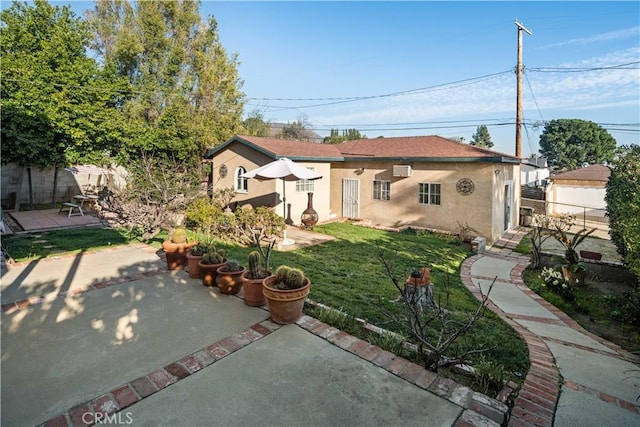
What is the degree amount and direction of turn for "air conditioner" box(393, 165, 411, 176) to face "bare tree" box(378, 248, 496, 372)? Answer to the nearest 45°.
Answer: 0° — it already faces it

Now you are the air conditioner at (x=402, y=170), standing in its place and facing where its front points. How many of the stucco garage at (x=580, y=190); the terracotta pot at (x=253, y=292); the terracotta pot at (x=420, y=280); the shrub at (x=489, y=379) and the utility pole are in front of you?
3

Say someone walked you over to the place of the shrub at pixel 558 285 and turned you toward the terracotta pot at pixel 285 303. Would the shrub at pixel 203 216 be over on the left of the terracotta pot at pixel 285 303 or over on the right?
right

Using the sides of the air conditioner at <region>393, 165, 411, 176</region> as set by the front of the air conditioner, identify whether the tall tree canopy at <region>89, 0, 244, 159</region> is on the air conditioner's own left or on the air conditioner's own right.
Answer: on the air conditioner's own right

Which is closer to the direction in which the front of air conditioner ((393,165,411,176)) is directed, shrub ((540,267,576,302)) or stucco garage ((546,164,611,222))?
the shrub

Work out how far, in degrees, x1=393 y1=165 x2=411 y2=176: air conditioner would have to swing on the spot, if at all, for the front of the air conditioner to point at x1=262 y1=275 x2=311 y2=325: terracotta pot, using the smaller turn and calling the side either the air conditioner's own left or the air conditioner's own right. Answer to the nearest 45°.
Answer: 0° — it already faces it

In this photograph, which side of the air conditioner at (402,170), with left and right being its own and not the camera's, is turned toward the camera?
front

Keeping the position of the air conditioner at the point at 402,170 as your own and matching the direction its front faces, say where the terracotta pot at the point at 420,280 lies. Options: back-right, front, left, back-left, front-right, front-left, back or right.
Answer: front

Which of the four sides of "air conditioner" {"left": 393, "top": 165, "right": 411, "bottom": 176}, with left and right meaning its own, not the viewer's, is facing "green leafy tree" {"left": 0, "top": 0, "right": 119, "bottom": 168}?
right

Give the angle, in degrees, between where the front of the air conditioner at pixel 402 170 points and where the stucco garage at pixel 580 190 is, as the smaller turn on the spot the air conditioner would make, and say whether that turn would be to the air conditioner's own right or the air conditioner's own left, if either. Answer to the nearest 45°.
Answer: approximately 135° to the air conditioner's own left

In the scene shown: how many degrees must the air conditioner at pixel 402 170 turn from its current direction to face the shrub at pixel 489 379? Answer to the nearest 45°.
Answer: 0° — it already faces it

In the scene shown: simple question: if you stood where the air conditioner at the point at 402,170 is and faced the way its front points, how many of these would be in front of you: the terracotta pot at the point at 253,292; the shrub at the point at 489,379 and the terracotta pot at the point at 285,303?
3

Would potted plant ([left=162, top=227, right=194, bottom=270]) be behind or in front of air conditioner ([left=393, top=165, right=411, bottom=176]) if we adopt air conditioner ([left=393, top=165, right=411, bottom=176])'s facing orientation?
in front

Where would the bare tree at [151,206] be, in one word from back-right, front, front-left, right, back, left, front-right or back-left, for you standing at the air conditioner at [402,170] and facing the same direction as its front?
front-right

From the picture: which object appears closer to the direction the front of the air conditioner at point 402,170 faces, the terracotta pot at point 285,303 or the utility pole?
the terracotta pot
